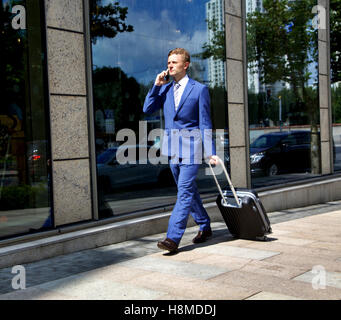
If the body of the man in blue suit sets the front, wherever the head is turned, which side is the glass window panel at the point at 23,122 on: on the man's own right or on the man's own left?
on the man's own right

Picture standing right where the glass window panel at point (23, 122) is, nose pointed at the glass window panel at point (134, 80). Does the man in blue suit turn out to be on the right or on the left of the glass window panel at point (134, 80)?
right
